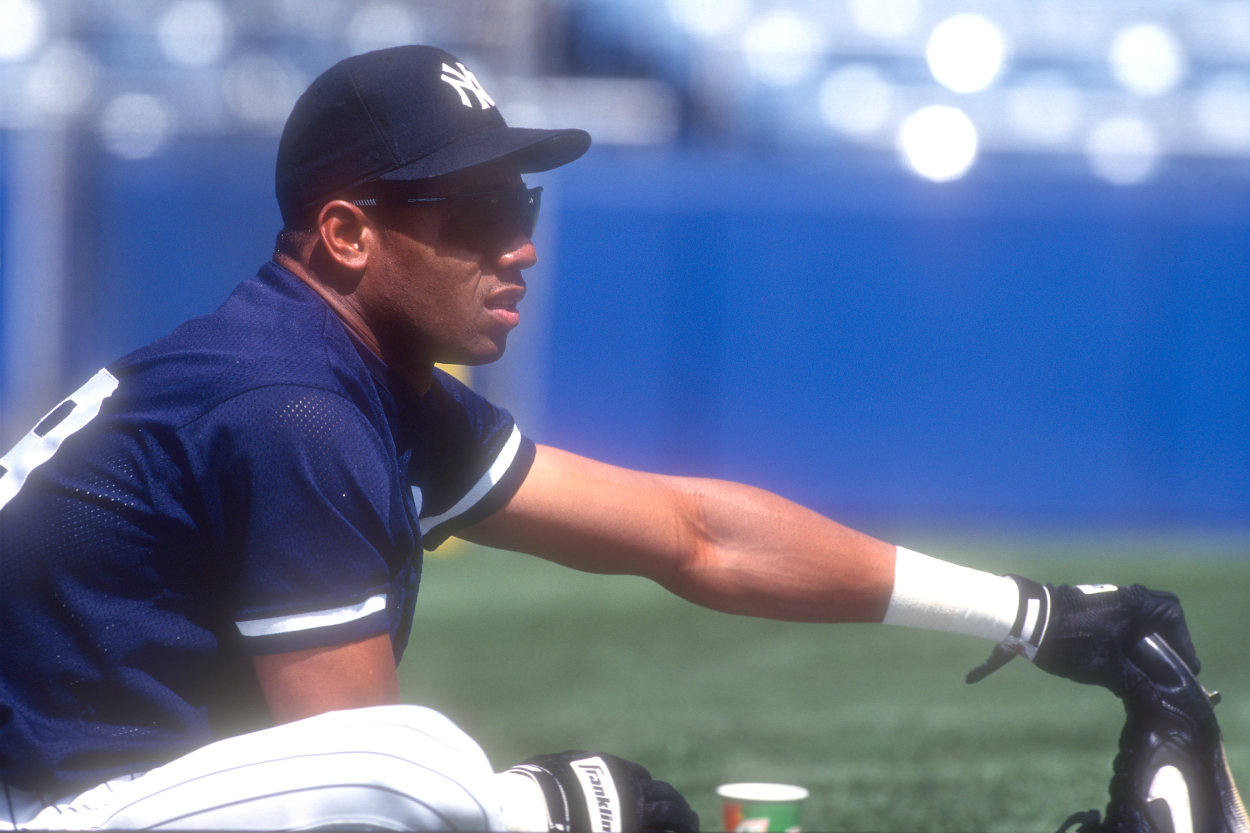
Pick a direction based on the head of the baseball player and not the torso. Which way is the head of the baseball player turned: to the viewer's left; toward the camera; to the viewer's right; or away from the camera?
to the viewer's right

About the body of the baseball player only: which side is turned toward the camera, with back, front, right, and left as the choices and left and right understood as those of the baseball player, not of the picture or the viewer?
right
